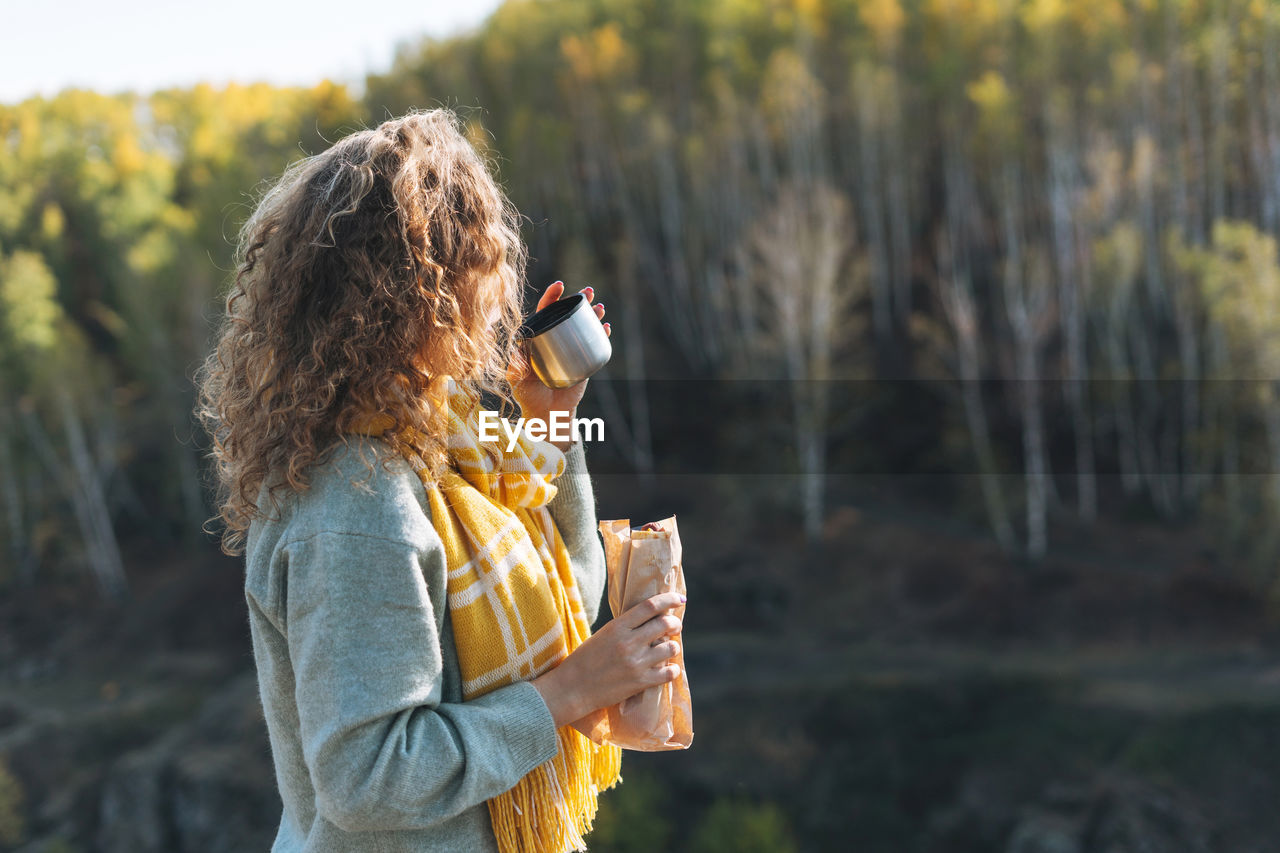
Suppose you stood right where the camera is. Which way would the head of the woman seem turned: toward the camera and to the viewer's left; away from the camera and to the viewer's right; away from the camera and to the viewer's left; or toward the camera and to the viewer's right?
away from the camera and to the viewer's right

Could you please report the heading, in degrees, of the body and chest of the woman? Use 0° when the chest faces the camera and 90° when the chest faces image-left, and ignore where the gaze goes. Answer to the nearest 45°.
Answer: approximately 270°
